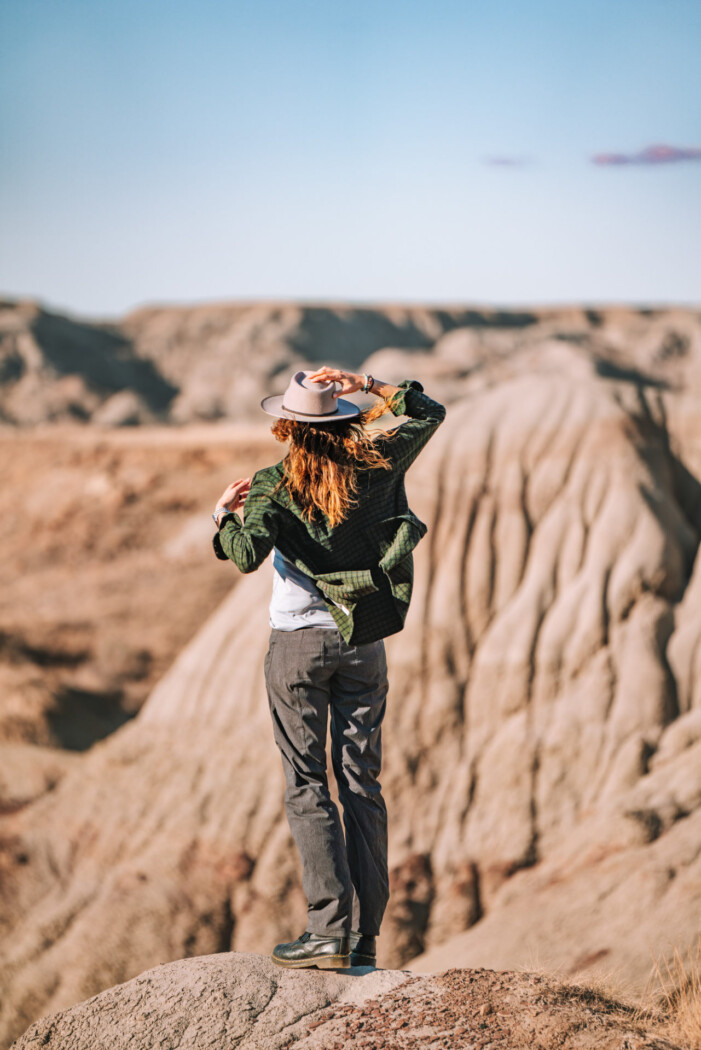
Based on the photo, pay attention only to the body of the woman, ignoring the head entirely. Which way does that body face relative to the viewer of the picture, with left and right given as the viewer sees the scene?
facing away from the viewer and to the left of the viewer

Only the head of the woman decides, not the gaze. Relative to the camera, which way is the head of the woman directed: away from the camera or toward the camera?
away from the camera

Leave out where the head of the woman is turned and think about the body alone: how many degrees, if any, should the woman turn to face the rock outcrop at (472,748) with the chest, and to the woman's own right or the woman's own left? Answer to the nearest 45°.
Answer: approximately 45° to the woman's own right
